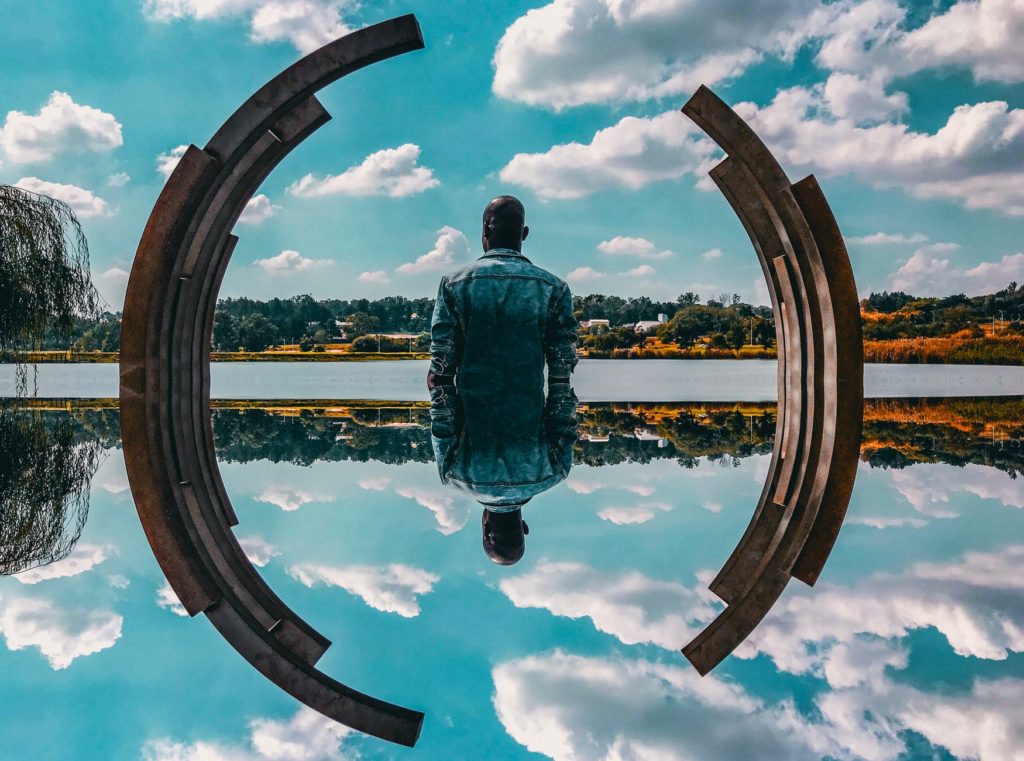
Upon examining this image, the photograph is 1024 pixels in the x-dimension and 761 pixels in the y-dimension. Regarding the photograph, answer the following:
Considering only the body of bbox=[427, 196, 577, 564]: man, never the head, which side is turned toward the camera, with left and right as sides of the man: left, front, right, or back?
back

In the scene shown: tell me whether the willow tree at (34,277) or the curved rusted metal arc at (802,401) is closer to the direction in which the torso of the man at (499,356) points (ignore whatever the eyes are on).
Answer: the willow tree

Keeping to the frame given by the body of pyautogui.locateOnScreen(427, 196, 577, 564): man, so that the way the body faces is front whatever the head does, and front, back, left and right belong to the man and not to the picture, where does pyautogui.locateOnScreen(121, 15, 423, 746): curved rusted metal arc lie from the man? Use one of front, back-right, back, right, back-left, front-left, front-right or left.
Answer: back-left

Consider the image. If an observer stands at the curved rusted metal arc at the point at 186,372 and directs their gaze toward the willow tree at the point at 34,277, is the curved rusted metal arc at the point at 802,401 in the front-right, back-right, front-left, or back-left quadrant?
back-right

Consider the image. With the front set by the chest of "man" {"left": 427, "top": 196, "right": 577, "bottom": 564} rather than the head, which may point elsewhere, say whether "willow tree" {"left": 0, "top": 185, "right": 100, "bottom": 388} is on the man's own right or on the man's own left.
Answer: on the man's own left
